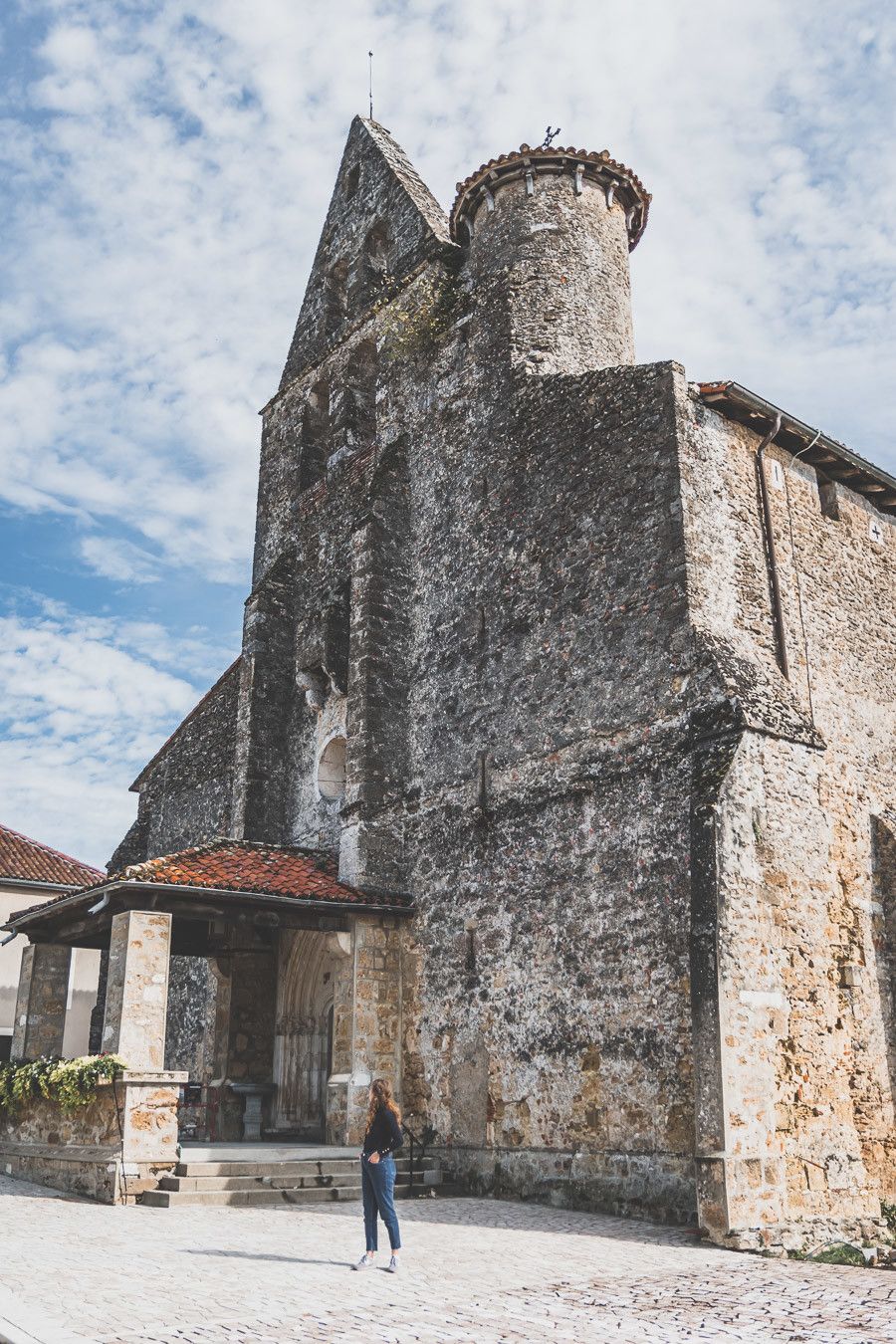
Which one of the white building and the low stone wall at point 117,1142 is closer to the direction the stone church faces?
the low stone wall

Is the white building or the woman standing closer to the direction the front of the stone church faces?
the woman standing

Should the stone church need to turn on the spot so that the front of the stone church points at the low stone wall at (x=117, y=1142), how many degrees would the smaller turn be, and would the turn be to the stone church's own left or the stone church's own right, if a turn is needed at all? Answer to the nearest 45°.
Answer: approximately 45° to the stone church's own right

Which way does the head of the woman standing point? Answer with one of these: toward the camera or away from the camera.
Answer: away from the camera

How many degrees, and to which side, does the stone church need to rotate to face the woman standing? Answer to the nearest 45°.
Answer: approximately 45° to its left

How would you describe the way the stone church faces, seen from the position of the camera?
facing the viewer and to the left of the viewer

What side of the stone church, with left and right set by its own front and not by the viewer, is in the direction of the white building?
right
